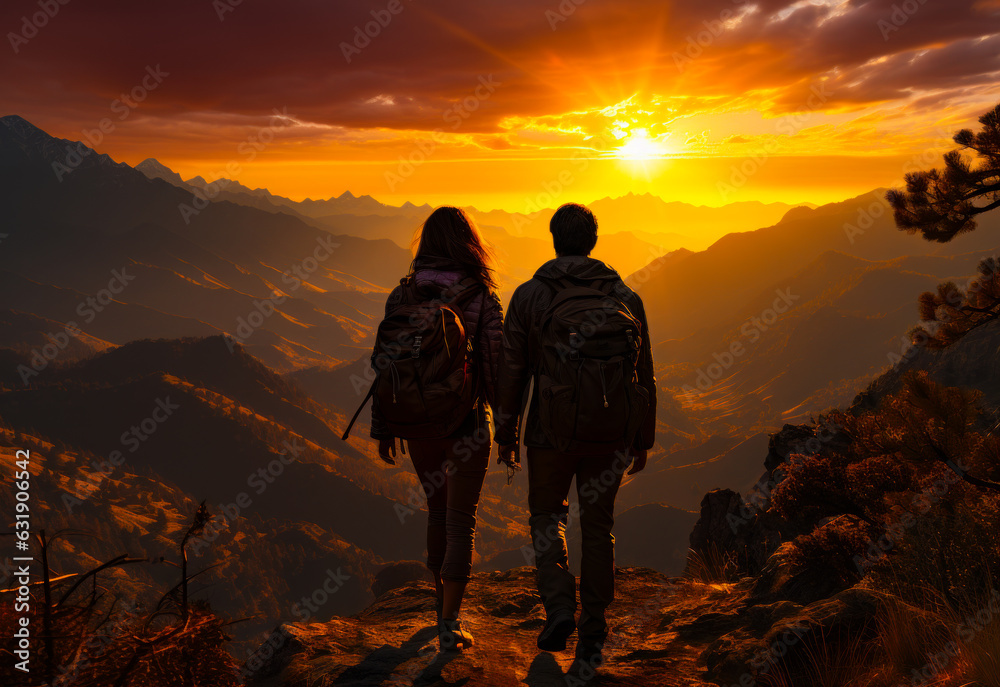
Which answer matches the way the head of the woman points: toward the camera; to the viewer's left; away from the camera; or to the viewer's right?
away from the camera

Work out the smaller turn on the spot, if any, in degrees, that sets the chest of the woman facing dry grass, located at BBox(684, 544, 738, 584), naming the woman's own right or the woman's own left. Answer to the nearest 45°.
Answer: approximately 45° to the woman's own right

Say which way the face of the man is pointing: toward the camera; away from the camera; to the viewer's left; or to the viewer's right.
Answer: away from the camera

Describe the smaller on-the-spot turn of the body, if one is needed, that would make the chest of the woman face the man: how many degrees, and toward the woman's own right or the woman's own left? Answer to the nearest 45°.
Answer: approximately 135° to the woman's own right

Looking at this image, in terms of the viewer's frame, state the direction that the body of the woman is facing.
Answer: away from the camera
